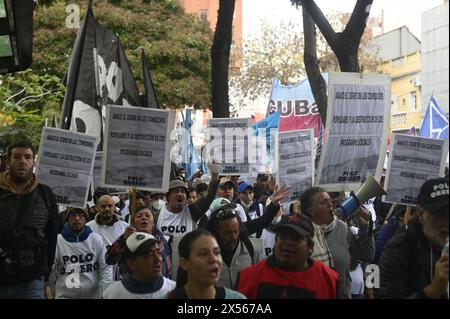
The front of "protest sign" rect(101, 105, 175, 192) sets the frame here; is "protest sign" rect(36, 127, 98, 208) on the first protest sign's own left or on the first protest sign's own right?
on the first protest sign's own right

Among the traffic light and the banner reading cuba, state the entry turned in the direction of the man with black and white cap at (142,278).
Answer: the banner reading cuba

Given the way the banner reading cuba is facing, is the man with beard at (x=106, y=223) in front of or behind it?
in front

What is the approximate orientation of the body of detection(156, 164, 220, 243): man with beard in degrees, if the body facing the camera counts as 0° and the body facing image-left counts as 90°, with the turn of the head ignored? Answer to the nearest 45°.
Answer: approximately 0°

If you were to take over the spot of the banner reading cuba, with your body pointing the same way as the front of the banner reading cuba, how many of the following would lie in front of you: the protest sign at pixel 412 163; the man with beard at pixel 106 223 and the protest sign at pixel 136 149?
3

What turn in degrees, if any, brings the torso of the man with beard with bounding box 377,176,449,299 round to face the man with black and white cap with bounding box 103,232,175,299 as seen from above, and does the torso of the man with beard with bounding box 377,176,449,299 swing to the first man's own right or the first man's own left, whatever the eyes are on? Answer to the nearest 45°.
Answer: approximately 135° to the first man's own right
